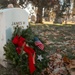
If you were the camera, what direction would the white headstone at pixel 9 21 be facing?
facing the viewer and to the right of the viewer

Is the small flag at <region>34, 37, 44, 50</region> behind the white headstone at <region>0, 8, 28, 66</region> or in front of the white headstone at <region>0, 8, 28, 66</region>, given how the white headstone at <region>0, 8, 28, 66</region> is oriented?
in front
